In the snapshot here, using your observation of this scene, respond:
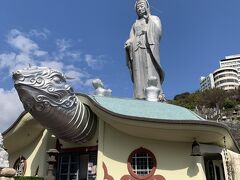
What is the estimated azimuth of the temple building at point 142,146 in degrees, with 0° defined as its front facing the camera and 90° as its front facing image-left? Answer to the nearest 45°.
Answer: approximately 45°
